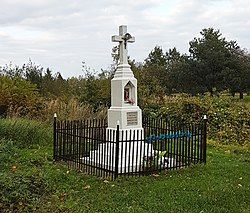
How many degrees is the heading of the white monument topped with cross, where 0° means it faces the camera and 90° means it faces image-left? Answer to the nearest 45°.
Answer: approximately 315°

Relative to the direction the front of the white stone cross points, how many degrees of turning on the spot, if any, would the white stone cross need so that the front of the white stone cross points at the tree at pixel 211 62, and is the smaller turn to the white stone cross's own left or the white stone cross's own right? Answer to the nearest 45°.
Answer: approximately 135° to the white stone cross's own left

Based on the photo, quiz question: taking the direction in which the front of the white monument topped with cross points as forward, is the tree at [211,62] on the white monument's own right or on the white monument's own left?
on the white monument's own left

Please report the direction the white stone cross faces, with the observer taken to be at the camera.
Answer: facing the viewer and to the right of the viewer

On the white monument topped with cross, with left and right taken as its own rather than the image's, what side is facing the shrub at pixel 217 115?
left

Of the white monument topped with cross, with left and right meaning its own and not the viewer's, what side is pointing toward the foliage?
back

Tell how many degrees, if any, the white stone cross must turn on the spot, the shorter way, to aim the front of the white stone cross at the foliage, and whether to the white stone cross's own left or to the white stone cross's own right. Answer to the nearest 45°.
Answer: approximately 180°
